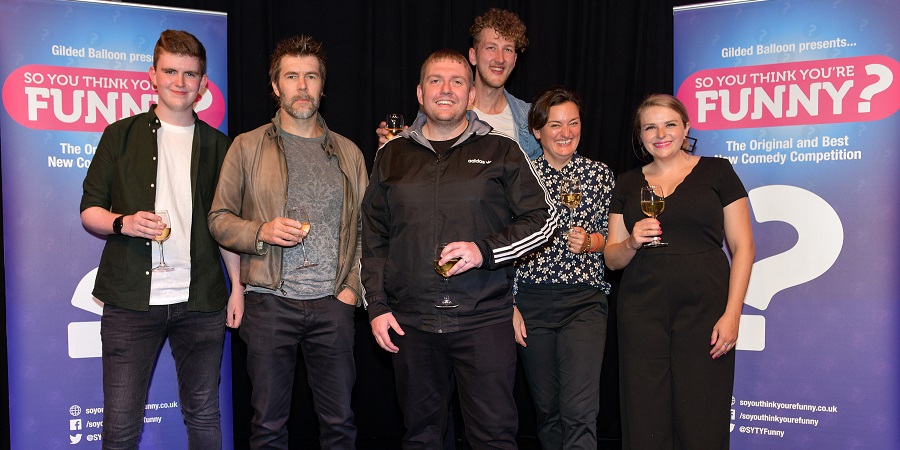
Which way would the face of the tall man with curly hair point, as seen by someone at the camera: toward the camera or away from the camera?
toward the camera

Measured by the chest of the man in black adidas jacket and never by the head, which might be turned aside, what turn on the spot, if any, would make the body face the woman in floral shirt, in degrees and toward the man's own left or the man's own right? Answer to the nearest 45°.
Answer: approximately 135° to the man's own left

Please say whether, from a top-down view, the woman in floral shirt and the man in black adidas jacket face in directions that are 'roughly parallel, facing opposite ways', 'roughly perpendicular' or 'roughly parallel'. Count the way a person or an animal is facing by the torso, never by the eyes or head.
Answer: roughly parallel

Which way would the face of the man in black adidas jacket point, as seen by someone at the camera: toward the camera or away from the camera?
toward the camera

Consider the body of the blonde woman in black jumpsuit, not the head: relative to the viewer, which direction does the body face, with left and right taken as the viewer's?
facing the viewer

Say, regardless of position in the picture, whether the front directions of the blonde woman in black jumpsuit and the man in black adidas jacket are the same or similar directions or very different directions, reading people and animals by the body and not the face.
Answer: same or similar directions

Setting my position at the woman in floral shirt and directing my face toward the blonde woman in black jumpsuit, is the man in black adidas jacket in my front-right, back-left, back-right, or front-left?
back-right

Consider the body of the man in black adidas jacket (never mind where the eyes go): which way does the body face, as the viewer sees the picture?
toward the camera

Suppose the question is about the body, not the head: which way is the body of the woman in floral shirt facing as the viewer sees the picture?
toward the camera

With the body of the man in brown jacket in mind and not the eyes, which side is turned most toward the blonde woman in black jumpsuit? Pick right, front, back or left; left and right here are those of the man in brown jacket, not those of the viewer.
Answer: left

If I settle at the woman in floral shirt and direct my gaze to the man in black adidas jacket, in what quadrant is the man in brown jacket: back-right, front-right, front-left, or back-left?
front-right
